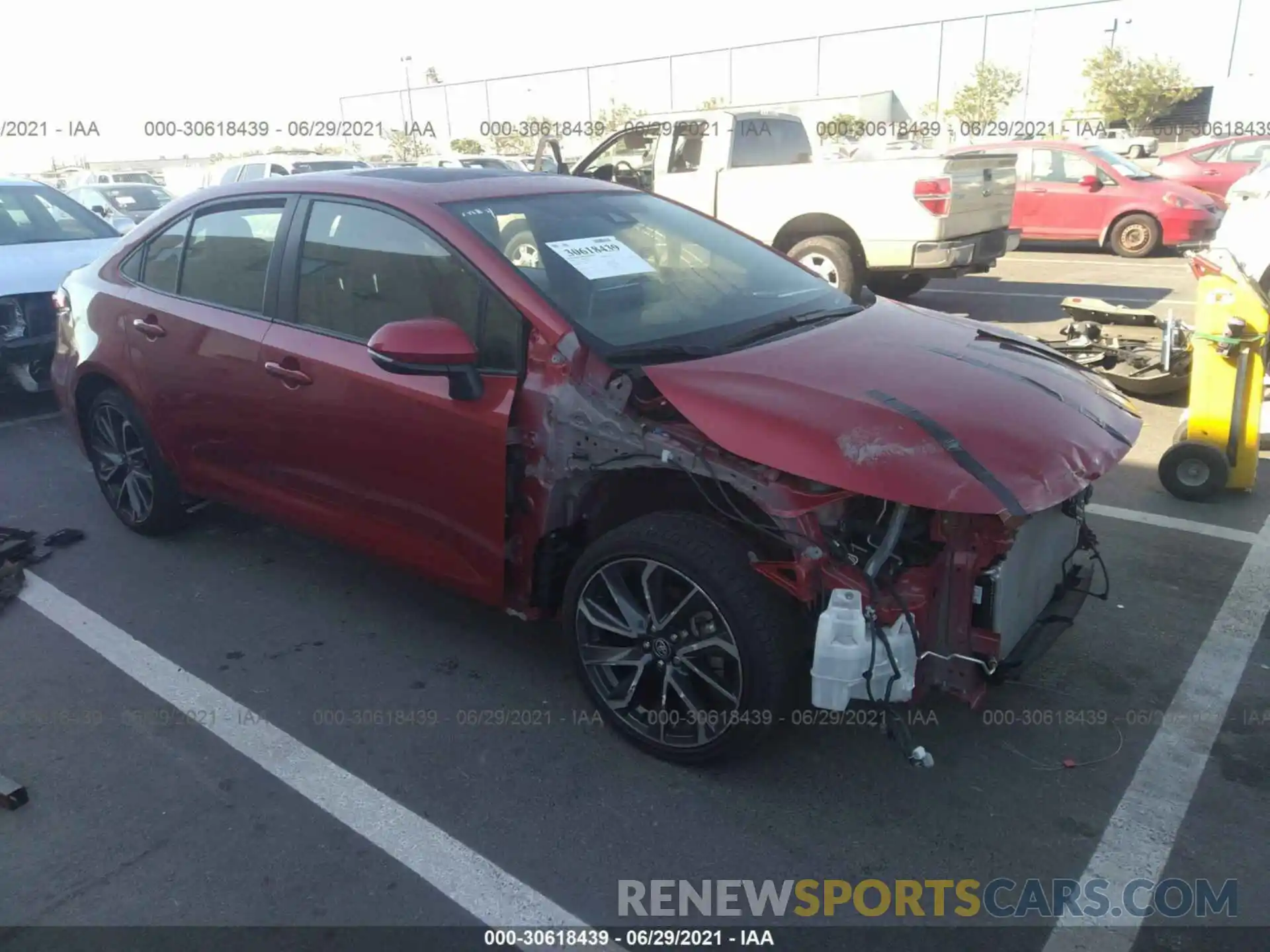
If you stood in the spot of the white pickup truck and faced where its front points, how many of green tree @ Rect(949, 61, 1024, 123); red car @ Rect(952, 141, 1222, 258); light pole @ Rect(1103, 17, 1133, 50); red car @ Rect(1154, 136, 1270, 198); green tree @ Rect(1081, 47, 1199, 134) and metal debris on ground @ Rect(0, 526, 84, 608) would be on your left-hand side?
1

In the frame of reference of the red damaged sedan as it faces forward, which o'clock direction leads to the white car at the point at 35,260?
The white car is roughly at 6 o'clock from the red damaged sedan.

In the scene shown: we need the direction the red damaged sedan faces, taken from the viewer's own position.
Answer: facing the viewer and to the right of the viewer

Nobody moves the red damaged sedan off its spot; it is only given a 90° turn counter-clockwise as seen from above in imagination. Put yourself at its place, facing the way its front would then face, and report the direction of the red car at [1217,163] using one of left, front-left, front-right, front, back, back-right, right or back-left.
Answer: front

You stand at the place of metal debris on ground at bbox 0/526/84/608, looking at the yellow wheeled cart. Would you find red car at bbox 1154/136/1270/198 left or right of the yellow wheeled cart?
left

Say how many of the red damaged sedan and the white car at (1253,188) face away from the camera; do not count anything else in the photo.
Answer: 0

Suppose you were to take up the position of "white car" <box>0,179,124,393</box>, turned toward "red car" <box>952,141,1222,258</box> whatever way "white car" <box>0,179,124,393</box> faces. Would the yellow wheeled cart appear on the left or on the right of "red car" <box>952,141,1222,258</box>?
right

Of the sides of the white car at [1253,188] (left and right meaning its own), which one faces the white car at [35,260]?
front

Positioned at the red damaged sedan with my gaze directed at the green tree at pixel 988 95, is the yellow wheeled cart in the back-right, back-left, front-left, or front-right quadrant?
front-right

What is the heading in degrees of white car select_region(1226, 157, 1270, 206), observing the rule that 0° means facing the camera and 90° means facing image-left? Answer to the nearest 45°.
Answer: approximately 45°

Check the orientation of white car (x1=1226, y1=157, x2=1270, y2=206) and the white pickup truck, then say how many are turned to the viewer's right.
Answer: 0

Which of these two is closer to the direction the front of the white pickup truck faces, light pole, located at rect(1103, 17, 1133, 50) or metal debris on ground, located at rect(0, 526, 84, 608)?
the light pole

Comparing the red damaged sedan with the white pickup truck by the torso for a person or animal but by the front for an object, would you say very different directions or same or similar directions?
very different directions

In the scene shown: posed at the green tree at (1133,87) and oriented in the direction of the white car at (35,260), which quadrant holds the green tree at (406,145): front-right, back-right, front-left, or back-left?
front-right

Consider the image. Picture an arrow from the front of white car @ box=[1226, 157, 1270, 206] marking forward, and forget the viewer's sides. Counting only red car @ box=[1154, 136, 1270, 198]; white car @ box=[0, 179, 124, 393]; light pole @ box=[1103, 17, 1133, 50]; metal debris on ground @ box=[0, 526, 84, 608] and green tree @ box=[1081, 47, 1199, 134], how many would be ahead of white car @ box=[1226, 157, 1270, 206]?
2

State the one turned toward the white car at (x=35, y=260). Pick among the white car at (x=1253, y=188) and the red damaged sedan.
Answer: the white car at (x=1253, y=188)

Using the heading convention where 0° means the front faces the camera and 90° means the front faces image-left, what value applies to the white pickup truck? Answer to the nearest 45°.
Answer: approximately 135°

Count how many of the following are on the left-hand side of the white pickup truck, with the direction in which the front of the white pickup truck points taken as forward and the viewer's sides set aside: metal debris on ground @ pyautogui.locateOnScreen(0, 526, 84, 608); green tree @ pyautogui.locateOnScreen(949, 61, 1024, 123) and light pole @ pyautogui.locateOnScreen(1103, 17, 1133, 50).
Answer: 1
